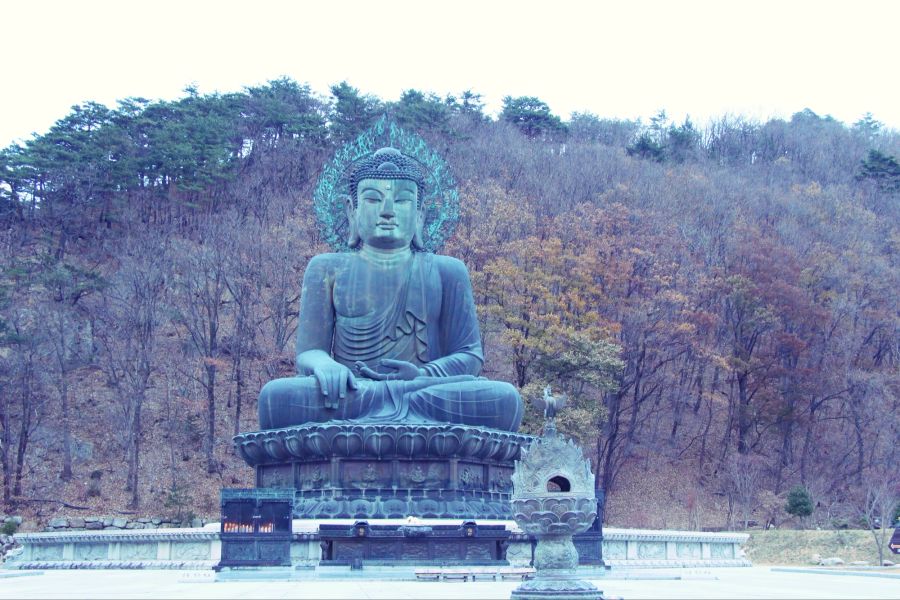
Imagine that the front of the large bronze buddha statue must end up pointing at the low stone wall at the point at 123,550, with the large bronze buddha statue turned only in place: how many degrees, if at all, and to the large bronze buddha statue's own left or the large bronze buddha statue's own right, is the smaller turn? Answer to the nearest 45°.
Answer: approximately 45° to the large bronze buddha statue's own right

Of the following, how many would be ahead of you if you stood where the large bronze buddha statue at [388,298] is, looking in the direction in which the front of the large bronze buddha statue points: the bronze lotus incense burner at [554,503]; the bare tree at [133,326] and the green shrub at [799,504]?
1

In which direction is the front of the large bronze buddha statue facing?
toward the camera

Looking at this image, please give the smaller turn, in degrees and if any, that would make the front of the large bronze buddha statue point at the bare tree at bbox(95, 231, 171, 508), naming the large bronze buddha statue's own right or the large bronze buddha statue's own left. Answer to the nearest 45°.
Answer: approximately 135° to the large bronze buddha statue's own right

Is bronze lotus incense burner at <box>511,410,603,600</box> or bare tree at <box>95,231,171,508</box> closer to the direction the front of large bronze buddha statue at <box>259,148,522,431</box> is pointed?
the bronze lotus incense burner

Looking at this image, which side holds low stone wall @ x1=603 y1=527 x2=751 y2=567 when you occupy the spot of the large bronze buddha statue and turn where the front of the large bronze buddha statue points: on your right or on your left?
on your left

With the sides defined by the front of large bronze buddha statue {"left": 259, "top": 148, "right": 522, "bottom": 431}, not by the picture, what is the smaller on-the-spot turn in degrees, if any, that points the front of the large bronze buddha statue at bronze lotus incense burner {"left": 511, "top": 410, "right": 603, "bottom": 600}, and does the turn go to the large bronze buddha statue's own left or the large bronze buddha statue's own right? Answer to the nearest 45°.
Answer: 0° — it already faces it

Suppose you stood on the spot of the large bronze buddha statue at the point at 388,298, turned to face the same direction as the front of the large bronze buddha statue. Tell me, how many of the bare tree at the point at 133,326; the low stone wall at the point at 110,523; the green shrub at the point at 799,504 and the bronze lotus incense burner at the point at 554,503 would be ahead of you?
1

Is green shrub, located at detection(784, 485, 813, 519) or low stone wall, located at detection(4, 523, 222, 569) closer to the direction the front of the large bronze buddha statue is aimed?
the low stone wall

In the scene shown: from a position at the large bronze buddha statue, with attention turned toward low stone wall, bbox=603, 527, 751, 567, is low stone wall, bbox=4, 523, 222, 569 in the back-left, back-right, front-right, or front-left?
back-right

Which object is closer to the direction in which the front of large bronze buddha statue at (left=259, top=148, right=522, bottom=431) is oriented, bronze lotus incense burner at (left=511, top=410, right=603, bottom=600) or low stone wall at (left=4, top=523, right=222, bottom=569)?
the bronze lotus incense burner

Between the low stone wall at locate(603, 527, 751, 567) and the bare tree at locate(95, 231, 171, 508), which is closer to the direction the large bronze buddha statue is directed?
the low stone wall

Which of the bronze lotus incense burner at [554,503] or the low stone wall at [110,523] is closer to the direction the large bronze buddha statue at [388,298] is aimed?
the bronze lotus incense burner

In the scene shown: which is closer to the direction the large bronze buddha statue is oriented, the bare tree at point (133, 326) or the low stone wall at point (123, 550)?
the low stone wall

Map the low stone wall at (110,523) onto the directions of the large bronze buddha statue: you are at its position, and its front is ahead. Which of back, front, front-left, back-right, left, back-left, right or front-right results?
back-right

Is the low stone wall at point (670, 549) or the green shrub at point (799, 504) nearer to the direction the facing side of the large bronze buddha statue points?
the low stone wall
